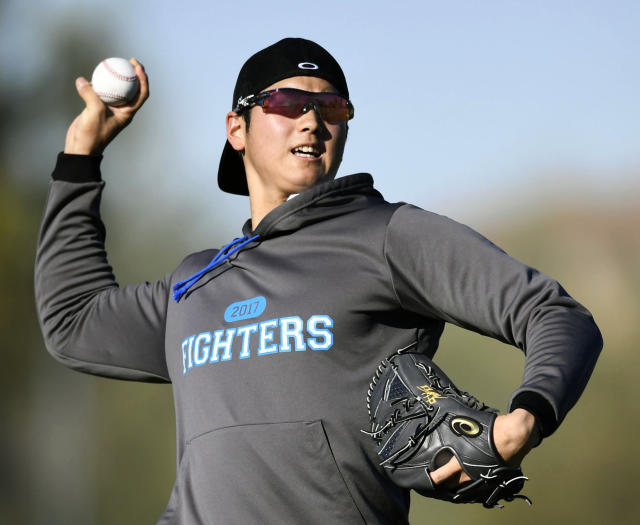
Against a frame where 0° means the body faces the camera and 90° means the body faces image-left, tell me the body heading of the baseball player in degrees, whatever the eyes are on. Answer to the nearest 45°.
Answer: approximately 0°
